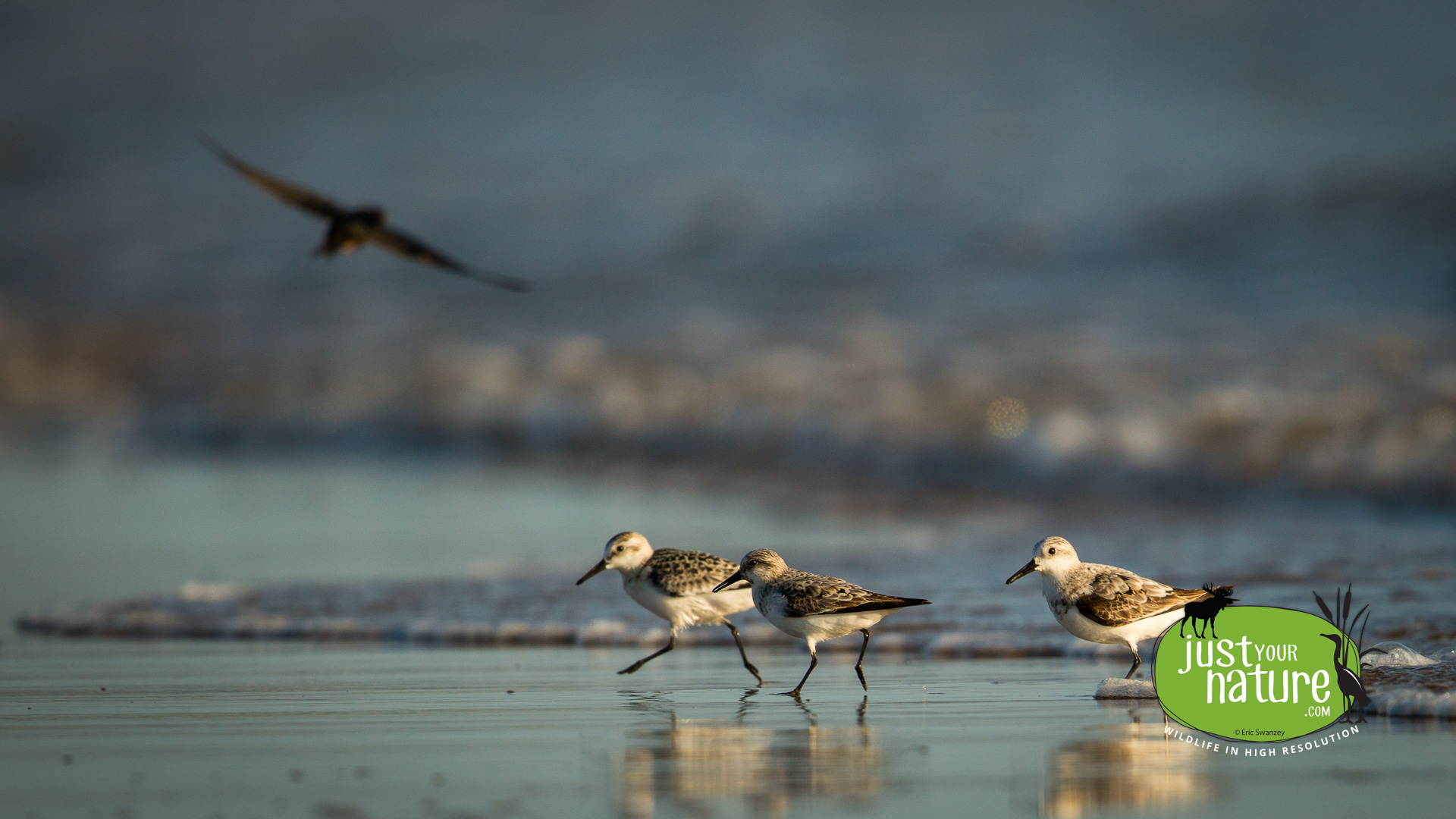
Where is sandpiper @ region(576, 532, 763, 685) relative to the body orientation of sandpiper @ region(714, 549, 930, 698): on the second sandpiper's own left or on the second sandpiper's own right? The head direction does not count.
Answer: on the second sandpiper's own right

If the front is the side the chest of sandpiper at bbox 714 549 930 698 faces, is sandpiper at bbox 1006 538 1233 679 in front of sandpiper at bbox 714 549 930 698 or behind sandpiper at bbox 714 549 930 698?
behind

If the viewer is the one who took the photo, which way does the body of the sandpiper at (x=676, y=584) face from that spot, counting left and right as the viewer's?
facing to the left of the viewer

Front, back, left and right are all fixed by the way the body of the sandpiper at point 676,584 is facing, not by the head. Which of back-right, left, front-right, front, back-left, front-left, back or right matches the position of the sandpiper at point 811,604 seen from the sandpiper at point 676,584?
back-left

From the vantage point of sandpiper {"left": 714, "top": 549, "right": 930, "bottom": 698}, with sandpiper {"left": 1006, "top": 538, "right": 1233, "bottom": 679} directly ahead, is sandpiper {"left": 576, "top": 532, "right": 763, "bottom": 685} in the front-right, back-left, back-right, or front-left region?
back-left

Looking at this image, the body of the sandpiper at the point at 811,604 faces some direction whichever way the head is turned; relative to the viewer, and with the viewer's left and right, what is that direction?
facing to the left of the viewer

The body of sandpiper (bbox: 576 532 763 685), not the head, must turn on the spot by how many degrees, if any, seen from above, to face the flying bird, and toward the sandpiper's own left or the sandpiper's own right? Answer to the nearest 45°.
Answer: approximately 90° to the sandpiper's own right

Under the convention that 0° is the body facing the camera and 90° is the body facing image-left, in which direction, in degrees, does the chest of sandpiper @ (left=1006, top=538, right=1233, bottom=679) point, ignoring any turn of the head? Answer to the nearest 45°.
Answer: approximately 90°
